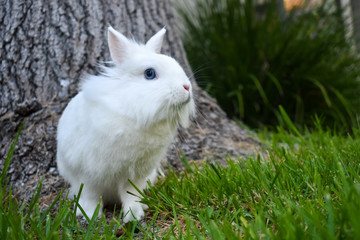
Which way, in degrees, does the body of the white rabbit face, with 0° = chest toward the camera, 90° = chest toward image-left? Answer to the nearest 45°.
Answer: approximately 315°
